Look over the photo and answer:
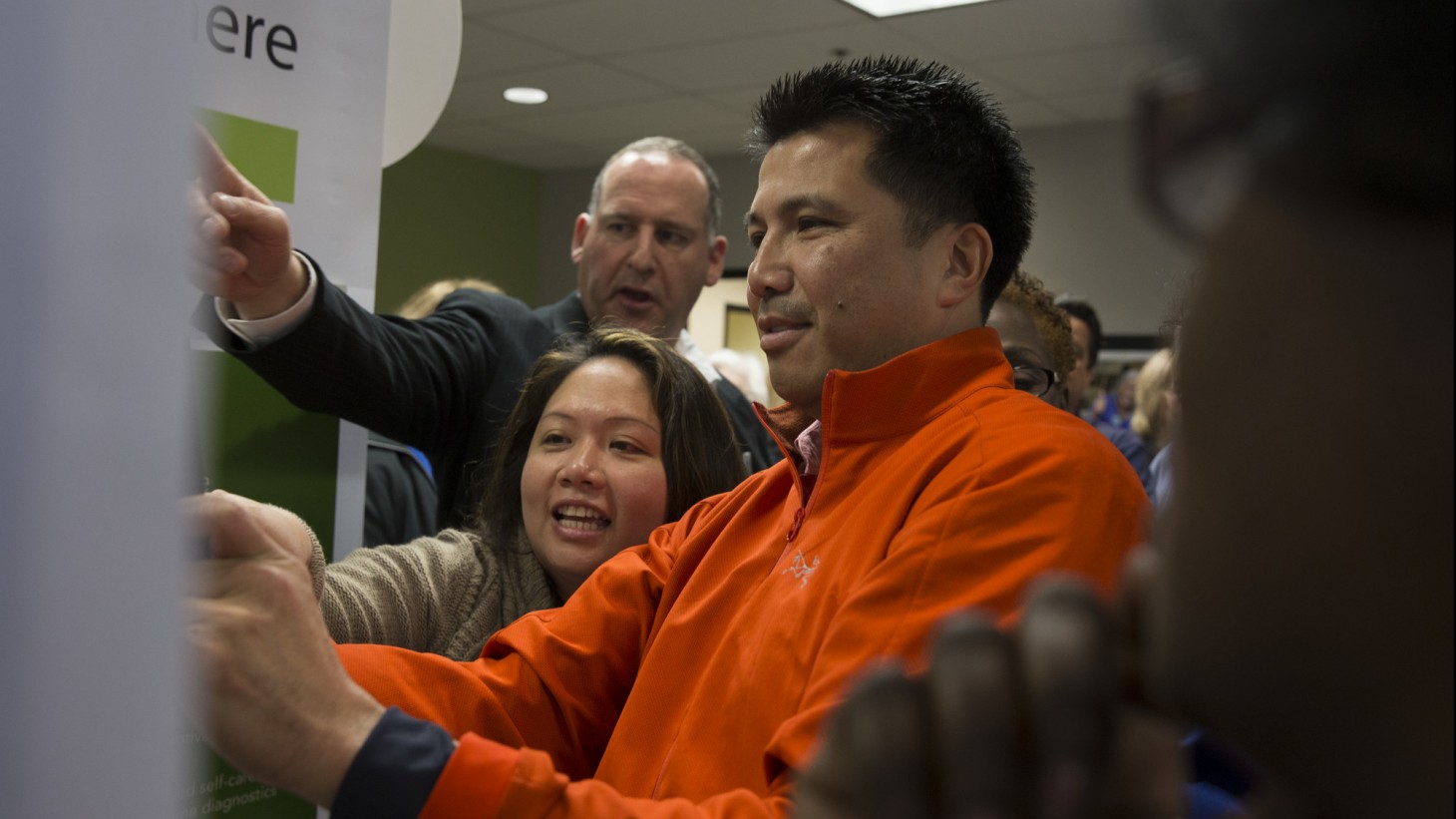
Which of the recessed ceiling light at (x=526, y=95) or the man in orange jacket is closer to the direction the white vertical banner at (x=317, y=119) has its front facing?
the man in orange jacket

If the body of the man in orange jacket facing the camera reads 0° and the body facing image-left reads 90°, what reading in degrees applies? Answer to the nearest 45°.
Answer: approximately 45°

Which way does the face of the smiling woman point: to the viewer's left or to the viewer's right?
to the viewer's left

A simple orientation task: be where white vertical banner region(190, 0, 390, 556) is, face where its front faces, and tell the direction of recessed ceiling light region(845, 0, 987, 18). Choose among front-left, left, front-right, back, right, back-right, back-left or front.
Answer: left

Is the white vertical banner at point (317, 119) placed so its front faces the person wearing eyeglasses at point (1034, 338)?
no

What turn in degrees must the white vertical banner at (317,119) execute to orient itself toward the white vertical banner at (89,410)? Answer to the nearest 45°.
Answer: approximately 45° to its right

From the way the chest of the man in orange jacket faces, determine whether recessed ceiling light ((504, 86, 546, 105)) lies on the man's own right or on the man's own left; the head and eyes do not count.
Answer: on the man's own right

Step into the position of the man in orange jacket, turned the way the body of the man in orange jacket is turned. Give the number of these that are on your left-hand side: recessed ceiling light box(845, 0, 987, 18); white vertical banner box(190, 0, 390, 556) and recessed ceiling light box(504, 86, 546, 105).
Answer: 0

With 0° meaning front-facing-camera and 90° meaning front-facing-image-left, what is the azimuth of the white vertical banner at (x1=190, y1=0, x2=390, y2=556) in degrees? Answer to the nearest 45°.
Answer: approximately 315°

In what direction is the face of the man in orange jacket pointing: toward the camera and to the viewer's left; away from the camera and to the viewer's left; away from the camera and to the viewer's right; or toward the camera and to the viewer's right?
toward the camera and to the viewer's left

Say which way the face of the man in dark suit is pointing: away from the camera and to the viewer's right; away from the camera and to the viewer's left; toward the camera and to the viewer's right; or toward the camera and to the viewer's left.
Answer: toward the camera and to the viewer's left
